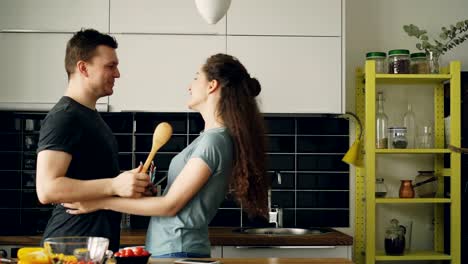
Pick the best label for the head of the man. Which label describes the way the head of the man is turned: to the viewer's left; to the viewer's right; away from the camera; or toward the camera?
to the viewer's right

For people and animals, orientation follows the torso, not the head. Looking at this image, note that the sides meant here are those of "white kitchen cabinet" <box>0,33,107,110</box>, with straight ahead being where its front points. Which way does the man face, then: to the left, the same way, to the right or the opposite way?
to the left

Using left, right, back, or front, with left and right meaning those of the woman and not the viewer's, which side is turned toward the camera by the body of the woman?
left

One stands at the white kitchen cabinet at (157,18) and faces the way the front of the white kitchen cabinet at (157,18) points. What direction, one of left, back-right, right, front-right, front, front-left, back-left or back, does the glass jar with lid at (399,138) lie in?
left

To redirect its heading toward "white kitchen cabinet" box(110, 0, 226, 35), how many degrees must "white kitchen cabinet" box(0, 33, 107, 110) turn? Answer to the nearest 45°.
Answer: approximately 90° to its left

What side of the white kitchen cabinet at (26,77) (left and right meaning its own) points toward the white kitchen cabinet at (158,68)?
left

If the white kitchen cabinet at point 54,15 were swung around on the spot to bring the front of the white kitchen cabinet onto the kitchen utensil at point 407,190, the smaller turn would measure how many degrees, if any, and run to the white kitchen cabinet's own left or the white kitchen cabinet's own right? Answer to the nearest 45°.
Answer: approximately 90° to the white kitchen cabinet's own left

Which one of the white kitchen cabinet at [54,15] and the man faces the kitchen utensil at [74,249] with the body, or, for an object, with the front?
the white kitchen cabinet

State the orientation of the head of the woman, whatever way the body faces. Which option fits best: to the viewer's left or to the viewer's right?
to the viewer's left

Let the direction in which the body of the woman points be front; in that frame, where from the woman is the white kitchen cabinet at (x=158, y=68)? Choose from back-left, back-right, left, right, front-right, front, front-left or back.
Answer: right

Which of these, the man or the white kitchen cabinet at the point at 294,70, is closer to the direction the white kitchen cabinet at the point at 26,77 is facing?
the man

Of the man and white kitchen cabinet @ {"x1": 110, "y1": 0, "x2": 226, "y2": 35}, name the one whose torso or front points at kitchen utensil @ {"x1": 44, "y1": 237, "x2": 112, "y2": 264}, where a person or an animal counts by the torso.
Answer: the white kitchen cabinet

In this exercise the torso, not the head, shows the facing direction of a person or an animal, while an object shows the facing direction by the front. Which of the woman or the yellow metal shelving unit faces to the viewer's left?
the woman

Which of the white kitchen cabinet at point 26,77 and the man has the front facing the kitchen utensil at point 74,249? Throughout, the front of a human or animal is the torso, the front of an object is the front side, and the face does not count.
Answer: the white kitchen cabinet

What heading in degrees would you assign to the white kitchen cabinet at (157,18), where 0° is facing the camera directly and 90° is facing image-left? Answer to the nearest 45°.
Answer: approximately 0°

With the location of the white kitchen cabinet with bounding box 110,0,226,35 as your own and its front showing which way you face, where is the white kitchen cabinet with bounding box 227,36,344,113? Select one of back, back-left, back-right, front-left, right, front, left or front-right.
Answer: left

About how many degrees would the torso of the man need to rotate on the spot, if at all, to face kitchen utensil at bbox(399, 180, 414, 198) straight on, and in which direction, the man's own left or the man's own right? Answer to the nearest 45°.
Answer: approximately 45° to the man's own left
